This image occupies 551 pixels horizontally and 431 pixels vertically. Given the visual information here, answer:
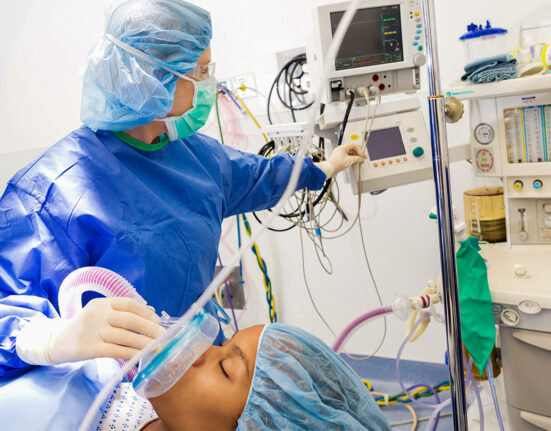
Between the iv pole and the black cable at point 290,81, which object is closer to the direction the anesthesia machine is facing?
the iv pole

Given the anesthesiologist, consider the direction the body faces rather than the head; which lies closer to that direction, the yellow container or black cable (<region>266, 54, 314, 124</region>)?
the yellow container

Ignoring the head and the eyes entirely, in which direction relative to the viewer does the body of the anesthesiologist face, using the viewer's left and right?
facing the viewer and to the right of the viewer

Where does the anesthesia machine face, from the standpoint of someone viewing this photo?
facing the viewer and to the left of the viewer

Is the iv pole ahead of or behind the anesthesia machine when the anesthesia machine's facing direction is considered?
ahead

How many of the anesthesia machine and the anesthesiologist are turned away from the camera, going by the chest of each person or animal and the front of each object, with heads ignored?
0

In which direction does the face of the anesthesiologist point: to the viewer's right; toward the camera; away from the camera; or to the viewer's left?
to the viewer's right

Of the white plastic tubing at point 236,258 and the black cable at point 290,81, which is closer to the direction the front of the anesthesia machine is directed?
the white plastic tubing
